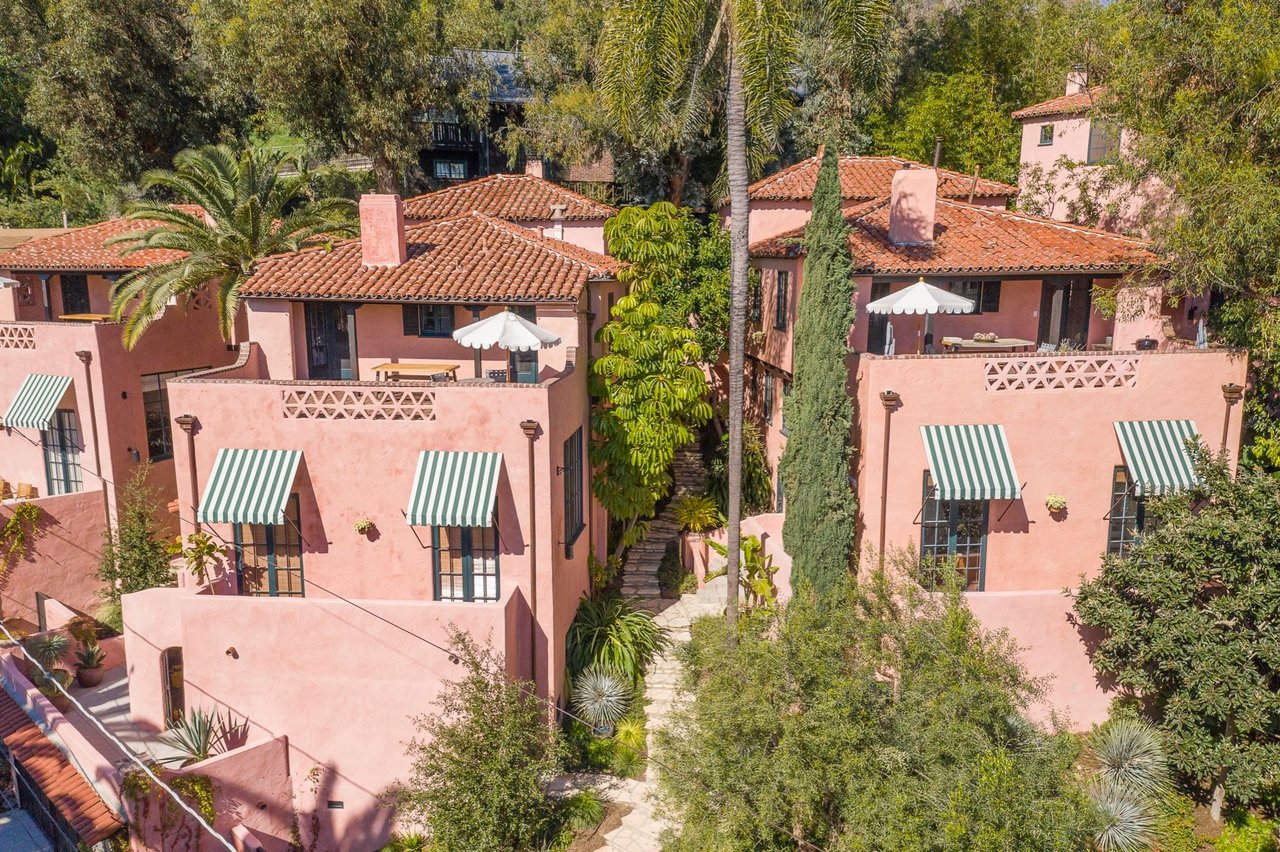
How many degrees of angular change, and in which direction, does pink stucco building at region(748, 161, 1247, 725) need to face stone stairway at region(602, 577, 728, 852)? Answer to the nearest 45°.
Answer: approximately 90° to its right

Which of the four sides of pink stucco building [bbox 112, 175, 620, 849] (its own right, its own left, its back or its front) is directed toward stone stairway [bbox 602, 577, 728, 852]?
left

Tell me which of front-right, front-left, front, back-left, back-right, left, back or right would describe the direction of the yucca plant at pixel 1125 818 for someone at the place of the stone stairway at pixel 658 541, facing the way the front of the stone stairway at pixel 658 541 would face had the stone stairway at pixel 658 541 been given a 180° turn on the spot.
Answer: back-right

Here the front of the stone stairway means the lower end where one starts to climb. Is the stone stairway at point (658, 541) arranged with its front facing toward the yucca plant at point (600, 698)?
yes

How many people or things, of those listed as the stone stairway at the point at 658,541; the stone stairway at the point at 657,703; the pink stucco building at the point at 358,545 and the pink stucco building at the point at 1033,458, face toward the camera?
4

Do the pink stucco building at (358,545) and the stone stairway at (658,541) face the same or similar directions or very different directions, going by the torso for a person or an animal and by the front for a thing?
same or similar directions

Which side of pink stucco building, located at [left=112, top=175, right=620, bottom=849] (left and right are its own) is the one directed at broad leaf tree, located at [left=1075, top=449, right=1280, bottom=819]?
left

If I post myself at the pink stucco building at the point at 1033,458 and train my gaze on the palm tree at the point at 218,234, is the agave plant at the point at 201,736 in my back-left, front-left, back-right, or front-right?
front-left

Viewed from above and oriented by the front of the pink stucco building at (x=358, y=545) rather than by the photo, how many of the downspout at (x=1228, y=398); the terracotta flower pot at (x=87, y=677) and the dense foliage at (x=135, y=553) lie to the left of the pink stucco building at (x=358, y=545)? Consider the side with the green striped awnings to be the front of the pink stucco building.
1

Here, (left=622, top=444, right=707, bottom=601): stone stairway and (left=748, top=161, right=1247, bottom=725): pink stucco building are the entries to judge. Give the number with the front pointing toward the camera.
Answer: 2

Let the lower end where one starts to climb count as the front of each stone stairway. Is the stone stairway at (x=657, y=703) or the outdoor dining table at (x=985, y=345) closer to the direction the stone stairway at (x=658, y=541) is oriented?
the stone stairway

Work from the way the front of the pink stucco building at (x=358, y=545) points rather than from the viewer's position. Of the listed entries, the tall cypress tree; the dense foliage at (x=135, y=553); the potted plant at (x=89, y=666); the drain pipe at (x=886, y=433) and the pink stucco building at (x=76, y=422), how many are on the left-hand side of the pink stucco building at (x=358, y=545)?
2

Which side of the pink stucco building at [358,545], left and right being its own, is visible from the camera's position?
front

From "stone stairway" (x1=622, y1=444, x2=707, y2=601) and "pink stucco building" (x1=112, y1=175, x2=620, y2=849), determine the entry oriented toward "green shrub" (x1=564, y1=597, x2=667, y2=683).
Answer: the stone stairway

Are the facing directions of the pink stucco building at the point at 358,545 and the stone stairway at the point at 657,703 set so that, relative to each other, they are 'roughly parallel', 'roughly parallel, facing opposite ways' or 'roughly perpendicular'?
roughly parallel

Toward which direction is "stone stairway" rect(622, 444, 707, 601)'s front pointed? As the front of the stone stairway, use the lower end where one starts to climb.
toward the camera

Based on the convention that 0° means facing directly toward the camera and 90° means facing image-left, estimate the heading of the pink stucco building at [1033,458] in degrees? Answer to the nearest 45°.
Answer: approximately 0°

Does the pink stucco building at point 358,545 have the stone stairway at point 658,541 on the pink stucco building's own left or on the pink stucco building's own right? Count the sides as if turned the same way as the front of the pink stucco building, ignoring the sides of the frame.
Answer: on the pink stucco building's own left
